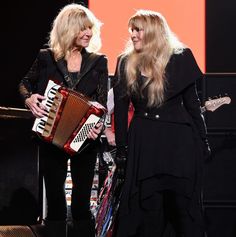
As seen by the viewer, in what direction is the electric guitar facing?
toward the camera
